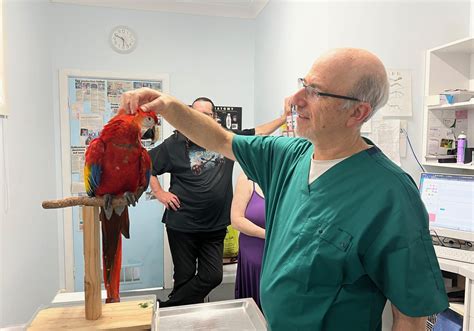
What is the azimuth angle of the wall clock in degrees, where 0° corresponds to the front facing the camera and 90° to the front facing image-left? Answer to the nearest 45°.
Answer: approximately 0°

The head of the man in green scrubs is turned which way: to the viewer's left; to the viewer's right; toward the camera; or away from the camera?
to the viewer's left

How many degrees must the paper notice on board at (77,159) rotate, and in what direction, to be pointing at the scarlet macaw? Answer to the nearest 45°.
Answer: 0° — it already faces it

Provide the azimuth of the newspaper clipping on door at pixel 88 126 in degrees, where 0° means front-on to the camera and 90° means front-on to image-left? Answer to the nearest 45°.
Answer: approximately 0°

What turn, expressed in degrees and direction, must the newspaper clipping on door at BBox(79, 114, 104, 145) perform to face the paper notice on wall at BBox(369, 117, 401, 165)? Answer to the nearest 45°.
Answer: approximately 45° to its left

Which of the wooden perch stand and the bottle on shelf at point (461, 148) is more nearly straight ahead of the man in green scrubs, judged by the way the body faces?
the wooden perch stand
